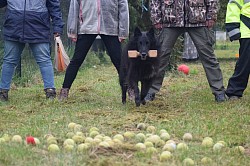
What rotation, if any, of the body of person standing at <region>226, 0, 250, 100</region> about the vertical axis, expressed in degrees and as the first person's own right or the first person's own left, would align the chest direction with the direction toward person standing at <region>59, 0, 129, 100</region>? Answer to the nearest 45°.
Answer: approximately 90° to the first person's own right

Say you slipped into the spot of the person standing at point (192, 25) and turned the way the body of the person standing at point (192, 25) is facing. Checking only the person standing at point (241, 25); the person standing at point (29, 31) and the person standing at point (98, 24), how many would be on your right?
2

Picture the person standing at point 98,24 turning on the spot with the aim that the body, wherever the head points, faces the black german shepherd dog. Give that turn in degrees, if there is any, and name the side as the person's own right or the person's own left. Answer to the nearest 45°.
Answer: approximately 45° to the person's own left

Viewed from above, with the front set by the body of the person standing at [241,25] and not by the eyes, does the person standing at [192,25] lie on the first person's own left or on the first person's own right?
on the first person's own right

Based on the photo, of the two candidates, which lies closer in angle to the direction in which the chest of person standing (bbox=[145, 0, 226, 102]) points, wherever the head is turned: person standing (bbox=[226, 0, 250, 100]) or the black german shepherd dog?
the black german shepherd dog

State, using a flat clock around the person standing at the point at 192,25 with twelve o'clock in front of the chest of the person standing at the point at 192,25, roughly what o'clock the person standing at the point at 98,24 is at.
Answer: the person standing at the point at 98,24 is roughly at 3 o'clock from the person standing at the point at 192,25.

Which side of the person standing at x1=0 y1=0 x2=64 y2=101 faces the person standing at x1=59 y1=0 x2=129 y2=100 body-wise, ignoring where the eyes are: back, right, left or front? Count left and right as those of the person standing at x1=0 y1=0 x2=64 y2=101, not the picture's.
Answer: left

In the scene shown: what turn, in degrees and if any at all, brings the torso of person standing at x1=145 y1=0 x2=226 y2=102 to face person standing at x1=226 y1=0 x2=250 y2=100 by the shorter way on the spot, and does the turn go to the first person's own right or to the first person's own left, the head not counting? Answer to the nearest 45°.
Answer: approximately 90° to the first person's own left

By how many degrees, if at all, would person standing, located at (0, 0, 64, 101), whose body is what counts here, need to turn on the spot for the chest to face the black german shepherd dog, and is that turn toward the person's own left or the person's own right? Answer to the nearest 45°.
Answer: approximately 45° to the person's own left

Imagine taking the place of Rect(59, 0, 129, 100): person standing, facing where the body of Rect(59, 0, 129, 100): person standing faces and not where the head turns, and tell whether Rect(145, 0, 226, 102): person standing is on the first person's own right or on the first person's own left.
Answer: on the first person's own left

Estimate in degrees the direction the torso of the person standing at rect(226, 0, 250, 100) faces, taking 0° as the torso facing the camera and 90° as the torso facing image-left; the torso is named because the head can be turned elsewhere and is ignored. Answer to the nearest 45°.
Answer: approximately 0°

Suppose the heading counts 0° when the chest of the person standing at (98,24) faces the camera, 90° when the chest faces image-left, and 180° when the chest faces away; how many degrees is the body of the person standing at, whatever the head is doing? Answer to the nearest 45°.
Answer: approximately 0°
